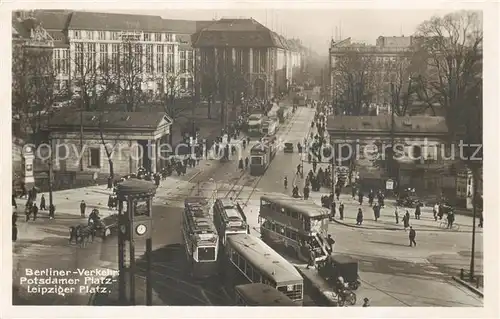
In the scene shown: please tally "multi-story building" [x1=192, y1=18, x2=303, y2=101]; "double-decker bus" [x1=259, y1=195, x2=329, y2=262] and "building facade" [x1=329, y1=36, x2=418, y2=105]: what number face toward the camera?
2

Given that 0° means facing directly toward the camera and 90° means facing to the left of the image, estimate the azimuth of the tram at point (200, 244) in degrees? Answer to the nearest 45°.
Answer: approximately 0°

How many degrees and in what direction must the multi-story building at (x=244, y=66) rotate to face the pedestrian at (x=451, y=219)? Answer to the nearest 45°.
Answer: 0° — it already faces them

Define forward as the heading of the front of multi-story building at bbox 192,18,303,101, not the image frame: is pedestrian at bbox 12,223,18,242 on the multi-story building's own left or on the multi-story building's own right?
on the multi-story building's own right

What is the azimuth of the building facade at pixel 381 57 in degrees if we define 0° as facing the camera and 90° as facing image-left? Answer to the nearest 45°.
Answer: approximately 0°

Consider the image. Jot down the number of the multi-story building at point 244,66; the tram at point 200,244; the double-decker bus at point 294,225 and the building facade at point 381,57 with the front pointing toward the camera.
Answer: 3

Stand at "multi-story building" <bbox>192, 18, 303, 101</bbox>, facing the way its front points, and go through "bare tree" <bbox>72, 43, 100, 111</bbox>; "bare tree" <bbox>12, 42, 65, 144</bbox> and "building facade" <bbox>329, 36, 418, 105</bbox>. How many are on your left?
1

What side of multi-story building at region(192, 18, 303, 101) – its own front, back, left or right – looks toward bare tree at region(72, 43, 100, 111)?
right

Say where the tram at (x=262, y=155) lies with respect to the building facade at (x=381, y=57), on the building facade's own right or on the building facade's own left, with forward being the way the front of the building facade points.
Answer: on the building facade's own right
